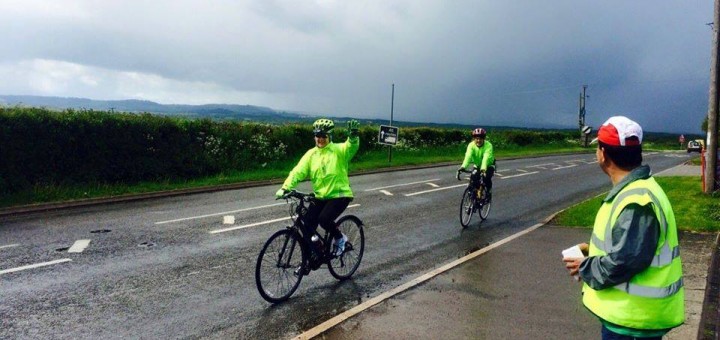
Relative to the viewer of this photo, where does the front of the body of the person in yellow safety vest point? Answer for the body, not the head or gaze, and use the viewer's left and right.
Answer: facing to the left of the viewer

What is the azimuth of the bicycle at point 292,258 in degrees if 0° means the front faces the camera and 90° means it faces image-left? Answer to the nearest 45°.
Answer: approximately 45°

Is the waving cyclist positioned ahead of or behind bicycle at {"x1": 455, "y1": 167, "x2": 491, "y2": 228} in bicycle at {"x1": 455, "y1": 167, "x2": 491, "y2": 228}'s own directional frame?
ahead

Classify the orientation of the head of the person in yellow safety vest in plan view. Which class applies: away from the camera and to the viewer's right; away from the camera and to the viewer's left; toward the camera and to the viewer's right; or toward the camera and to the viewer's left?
away from the camera and to the viewer's left

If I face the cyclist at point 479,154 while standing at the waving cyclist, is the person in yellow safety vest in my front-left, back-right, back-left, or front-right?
back-right

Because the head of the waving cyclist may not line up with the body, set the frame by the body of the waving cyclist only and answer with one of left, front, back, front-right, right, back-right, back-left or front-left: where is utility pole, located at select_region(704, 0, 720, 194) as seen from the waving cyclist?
back

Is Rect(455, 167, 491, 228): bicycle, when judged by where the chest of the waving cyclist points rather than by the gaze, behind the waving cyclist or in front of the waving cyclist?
behind

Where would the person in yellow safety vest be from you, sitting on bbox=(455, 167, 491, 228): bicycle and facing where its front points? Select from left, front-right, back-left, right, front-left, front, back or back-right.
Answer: front-left

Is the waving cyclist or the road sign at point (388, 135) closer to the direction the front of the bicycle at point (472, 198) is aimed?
the waving cyclist

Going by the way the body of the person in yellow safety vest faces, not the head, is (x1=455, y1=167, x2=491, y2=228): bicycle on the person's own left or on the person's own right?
on the person's own right
